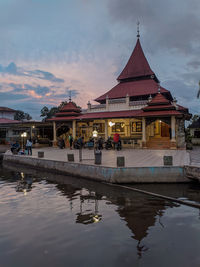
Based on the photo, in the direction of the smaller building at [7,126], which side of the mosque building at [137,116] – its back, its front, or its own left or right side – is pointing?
right

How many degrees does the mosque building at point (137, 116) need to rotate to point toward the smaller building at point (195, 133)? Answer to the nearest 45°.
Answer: approximately 135° to its left

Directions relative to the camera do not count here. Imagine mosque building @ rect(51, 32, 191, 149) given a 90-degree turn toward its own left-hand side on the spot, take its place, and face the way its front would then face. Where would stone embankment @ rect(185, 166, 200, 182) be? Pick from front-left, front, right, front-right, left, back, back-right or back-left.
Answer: right

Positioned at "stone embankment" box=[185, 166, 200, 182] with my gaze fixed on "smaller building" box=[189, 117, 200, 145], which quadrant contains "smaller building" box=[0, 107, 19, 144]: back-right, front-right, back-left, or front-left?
front-left

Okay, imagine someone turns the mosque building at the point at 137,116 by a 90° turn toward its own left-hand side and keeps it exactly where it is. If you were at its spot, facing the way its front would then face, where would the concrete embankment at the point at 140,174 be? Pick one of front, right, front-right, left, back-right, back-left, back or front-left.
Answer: right

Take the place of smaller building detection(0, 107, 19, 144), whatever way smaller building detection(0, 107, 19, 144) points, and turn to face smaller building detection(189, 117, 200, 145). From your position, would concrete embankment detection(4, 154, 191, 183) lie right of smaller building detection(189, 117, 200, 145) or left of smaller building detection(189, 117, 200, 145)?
right

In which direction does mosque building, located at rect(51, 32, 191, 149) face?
toward the camera
